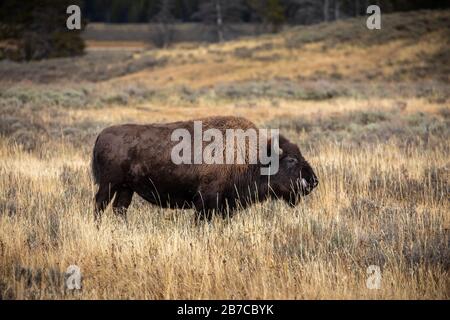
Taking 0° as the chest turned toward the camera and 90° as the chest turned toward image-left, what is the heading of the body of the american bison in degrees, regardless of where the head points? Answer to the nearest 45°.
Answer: approximately 270°
